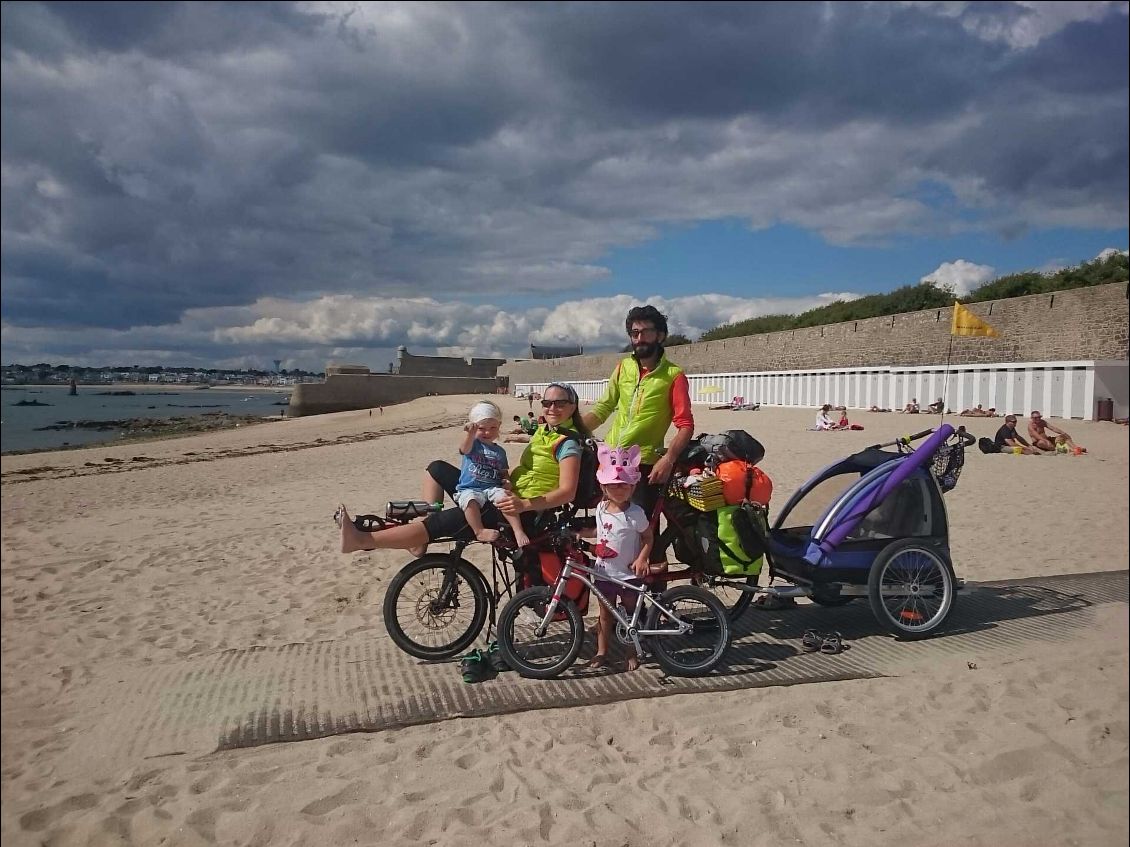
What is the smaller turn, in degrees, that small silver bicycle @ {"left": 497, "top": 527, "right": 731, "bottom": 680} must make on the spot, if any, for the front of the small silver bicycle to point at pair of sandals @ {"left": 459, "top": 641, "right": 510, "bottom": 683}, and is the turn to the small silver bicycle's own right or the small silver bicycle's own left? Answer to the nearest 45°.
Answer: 0° — it already faces it

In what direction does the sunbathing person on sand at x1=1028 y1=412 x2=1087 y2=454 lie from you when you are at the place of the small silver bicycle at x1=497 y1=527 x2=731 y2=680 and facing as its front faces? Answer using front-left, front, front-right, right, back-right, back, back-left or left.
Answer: back-right

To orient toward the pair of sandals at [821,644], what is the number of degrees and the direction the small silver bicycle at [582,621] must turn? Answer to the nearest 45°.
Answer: approximately 180°

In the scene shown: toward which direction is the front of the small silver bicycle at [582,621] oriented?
to the viewer's left

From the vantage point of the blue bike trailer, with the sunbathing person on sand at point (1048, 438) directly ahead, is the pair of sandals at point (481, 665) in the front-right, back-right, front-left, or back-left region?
back-left

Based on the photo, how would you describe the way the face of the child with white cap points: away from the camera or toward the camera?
toward the camera

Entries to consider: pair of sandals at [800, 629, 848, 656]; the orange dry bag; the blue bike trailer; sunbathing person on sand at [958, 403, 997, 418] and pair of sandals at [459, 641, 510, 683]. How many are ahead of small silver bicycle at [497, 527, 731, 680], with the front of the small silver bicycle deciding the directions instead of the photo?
1

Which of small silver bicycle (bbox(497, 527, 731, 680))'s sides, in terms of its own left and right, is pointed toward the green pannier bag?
back

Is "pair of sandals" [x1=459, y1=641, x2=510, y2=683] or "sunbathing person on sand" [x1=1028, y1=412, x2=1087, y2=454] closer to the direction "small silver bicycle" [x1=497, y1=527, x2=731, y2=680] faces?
the pair of sandals
